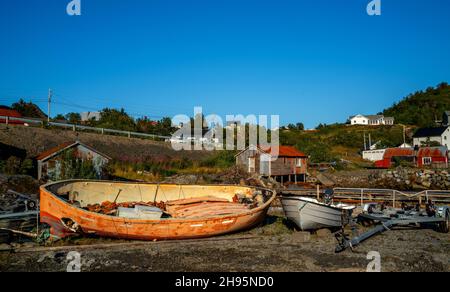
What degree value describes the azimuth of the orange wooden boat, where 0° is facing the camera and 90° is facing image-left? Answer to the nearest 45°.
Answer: approximately 270°

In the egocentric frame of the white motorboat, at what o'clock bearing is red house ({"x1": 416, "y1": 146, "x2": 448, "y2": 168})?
The red house is roughly at 5 o'clock from the white motorboat.

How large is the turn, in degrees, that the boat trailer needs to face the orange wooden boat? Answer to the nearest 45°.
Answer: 0° — it already faces it

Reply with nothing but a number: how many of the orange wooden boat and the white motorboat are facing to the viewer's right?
1

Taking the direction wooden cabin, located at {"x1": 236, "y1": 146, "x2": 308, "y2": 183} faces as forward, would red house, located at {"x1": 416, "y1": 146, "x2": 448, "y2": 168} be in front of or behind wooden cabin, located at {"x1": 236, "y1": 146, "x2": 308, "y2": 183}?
behind

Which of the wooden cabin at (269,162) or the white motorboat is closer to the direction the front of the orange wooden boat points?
the white motorboat

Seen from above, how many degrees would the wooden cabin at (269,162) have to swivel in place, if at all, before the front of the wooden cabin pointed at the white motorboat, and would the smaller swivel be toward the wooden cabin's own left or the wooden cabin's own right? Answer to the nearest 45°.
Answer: approximately 45° to the wooden cabin's own left

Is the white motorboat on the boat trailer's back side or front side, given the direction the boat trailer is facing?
on the front side

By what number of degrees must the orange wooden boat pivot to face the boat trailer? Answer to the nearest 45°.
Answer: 0° — it already faces it

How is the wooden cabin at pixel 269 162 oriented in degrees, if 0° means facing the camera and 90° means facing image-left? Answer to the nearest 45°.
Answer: approximately 45°

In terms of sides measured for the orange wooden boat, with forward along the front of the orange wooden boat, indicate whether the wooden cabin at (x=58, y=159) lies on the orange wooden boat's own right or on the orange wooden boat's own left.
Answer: on the orange wooden boat's own left

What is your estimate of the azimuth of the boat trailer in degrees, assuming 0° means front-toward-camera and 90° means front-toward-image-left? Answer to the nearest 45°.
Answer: approximately 45°

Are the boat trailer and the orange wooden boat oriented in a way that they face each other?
yes

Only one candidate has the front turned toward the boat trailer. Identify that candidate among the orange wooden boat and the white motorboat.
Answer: the orange wooden boat
